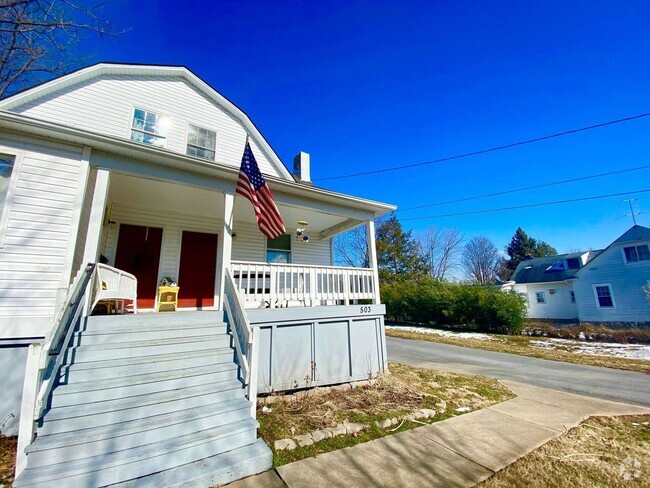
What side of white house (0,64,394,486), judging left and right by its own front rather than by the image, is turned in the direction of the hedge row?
left

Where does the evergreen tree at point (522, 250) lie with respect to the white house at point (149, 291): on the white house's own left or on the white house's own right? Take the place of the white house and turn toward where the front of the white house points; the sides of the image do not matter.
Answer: on the white house's own left

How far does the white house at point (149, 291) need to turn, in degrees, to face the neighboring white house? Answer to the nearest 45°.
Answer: approximately 90° to its left

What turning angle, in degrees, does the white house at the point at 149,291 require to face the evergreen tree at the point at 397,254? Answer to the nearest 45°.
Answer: approximately 135° to its left

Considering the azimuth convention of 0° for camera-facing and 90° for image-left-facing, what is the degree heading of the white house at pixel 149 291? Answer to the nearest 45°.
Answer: approximately 0°
